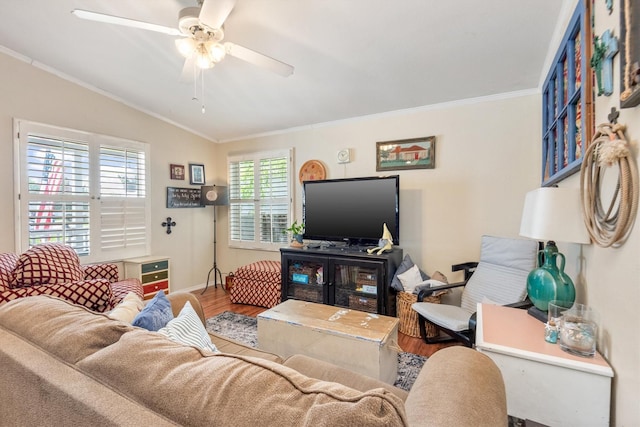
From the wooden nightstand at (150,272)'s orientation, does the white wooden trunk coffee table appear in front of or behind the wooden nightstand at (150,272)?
in front

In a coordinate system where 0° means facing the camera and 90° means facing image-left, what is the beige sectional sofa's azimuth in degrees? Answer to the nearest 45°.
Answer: approximately 225°

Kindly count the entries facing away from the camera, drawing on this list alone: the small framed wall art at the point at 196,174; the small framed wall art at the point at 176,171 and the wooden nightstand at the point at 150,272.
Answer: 0

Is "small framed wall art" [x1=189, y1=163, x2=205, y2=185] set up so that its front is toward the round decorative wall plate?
yes

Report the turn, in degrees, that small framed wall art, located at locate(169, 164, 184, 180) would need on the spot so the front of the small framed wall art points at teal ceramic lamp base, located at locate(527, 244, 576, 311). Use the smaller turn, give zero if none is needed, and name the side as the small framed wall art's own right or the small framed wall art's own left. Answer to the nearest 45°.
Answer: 0° — it already faces it

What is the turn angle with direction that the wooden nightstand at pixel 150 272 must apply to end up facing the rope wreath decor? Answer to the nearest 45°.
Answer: approximately 45° to its right

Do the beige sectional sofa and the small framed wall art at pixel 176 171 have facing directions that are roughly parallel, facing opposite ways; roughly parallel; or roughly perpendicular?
roughly perpendicular

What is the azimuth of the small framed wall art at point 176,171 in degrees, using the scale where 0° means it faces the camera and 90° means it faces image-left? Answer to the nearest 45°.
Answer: approximately 315°

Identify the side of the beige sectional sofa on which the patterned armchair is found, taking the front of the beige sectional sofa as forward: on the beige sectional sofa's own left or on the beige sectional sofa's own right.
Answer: on the beige sectional sofa's own left

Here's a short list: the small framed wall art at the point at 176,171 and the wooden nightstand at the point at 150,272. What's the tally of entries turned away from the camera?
0
